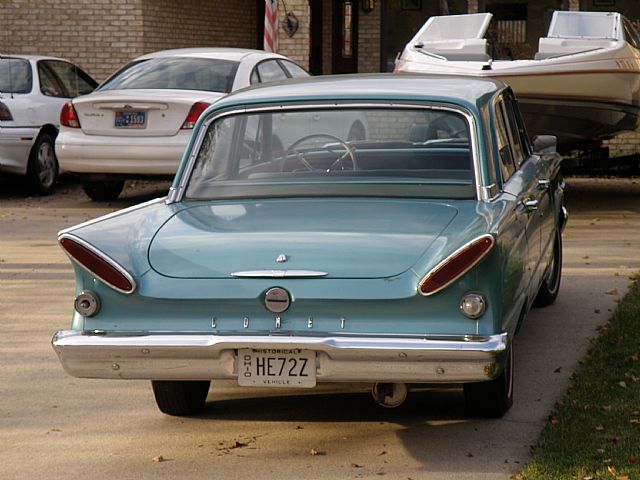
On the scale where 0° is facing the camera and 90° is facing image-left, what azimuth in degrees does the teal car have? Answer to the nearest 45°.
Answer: approximately 180°

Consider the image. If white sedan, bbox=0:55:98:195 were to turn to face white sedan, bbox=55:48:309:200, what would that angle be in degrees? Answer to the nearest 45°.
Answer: approximately 90° to its right

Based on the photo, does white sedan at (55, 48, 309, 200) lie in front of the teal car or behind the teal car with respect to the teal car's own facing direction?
in front

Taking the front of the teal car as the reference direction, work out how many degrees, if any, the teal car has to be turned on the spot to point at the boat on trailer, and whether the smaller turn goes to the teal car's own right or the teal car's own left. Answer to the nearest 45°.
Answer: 0° — it already faces it

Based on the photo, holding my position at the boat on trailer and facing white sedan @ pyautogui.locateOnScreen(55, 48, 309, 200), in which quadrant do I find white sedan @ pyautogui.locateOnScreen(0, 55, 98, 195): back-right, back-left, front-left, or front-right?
front-right

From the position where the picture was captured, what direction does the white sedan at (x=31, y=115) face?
facing away from the viewer and to the right of the viewer

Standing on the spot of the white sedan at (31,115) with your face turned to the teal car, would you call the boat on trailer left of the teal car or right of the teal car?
left

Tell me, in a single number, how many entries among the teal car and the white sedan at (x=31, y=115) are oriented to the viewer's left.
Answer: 0

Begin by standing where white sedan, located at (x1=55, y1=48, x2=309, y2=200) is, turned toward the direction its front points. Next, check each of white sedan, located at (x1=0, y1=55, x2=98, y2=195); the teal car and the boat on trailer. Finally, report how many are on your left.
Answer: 1

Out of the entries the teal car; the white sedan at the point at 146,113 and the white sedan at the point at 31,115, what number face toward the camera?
0

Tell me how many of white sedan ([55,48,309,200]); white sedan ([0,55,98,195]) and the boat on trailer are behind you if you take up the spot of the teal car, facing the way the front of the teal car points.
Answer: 0

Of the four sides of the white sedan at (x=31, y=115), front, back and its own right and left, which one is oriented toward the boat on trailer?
right

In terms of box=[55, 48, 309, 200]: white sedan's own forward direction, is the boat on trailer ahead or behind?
ahead

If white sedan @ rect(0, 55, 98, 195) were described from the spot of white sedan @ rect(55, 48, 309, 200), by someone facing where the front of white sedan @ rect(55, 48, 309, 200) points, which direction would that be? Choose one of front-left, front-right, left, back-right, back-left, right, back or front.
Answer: left

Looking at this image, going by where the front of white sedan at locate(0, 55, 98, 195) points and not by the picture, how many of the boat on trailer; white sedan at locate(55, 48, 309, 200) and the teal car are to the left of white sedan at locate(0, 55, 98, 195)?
0

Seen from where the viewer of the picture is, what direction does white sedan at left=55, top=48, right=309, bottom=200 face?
facing away from the viewer and to the right of the viewer

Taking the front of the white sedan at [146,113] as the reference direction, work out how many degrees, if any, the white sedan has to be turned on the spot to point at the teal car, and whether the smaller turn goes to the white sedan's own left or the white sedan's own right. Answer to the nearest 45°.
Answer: approximately 135° to the white sedan's own right

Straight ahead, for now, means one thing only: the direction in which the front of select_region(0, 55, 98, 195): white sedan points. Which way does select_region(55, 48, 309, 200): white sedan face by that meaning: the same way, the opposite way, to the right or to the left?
the same way
